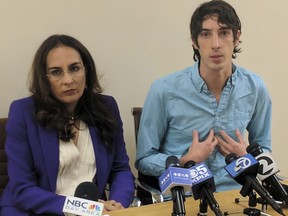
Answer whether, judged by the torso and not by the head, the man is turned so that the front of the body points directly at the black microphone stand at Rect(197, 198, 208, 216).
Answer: yes

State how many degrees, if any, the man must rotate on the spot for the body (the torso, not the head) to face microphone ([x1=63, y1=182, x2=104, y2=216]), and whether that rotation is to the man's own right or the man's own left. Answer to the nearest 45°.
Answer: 0° — they already face it

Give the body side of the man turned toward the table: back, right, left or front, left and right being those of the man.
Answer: front

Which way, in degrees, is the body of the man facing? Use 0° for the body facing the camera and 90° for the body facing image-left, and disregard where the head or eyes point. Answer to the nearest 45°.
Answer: approximately 0°

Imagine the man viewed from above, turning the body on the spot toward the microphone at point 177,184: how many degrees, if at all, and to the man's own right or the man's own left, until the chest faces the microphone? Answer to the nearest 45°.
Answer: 0° — they already face it

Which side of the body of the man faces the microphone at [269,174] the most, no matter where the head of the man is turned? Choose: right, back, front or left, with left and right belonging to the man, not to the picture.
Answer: front

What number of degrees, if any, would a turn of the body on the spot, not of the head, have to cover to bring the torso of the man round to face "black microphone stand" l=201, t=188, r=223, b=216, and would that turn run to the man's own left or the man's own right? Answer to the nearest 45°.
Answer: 0° — they already face it

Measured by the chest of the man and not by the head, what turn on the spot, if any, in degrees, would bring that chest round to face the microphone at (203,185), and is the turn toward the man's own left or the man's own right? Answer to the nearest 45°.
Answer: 0° — they already face it
